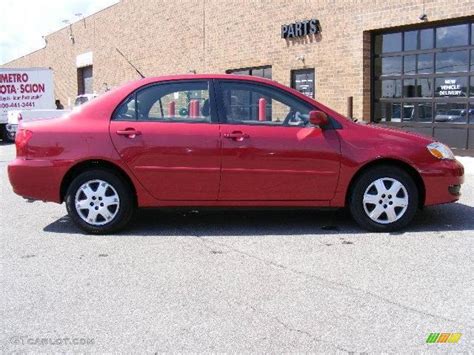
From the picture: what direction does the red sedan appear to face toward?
to the viewer's right

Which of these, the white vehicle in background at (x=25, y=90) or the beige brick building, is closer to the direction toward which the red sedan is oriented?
the beige brick building

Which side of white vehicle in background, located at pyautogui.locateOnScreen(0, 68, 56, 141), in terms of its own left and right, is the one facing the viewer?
left

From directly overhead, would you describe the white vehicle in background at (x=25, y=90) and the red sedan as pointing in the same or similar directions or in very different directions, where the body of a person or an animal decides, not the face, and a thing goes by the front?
very different directions

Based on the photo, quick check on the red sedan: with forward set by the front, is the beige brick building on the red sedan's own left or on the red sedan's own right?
on the red sedan's own left

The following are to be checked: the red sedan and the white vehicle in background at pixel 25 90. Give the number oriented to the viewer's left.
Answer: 1

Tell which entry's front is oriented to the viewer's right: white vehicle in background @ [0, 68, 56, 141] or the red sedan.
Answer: the red sedan
